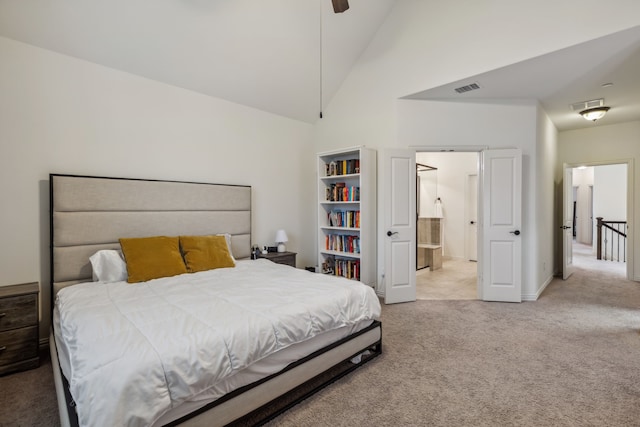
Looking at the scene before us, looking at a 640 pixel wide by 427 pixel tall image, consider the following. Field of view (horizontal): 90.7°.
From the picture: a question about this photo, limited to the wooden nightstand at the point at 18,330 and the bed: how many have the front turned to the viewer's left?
0

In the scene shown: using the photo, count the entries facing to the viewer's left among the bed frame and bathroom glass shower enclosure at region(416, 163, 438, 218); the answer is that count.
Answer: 0

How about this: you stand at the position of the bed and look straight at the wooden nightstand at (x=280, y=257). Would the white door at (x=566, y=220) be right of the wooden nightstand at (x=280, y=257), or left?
right

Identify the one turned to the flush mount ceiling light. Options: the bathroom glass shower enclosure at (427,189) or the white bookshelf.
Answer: the bathroom glass shower enclosure

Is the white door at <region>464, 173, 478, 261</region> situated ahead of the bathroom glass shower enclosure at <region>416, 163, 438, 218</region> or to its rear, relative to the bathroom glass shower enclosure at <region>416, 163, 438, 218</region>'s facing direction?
ahead

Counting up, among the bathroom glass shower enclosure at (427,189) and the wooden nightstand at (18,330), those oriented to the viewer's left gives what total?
0

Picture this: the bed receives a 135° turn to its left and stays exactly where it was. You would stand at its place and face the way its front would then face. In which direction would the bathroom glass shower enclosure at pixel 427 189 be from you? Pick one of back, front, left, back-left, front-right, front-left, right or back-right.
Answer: front-right

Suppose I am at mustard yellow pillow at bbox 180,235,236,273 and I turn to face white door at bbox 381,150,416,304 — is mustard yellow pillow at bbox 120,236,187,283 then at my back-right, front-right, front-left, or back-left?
back-right

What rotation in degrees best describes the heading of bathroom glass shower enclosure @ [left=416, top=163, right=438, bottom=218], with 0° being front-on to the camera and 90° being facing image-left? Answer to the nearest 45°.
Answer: approximately 315°

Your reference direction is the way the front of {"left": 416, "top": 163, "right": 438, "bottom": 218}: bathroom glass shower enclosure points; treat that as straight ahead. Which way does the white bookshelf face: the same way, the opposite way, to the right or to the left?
to the right

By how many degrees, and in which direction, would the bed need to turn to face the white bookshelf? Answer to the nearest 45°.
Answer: approximately 90° to its left
